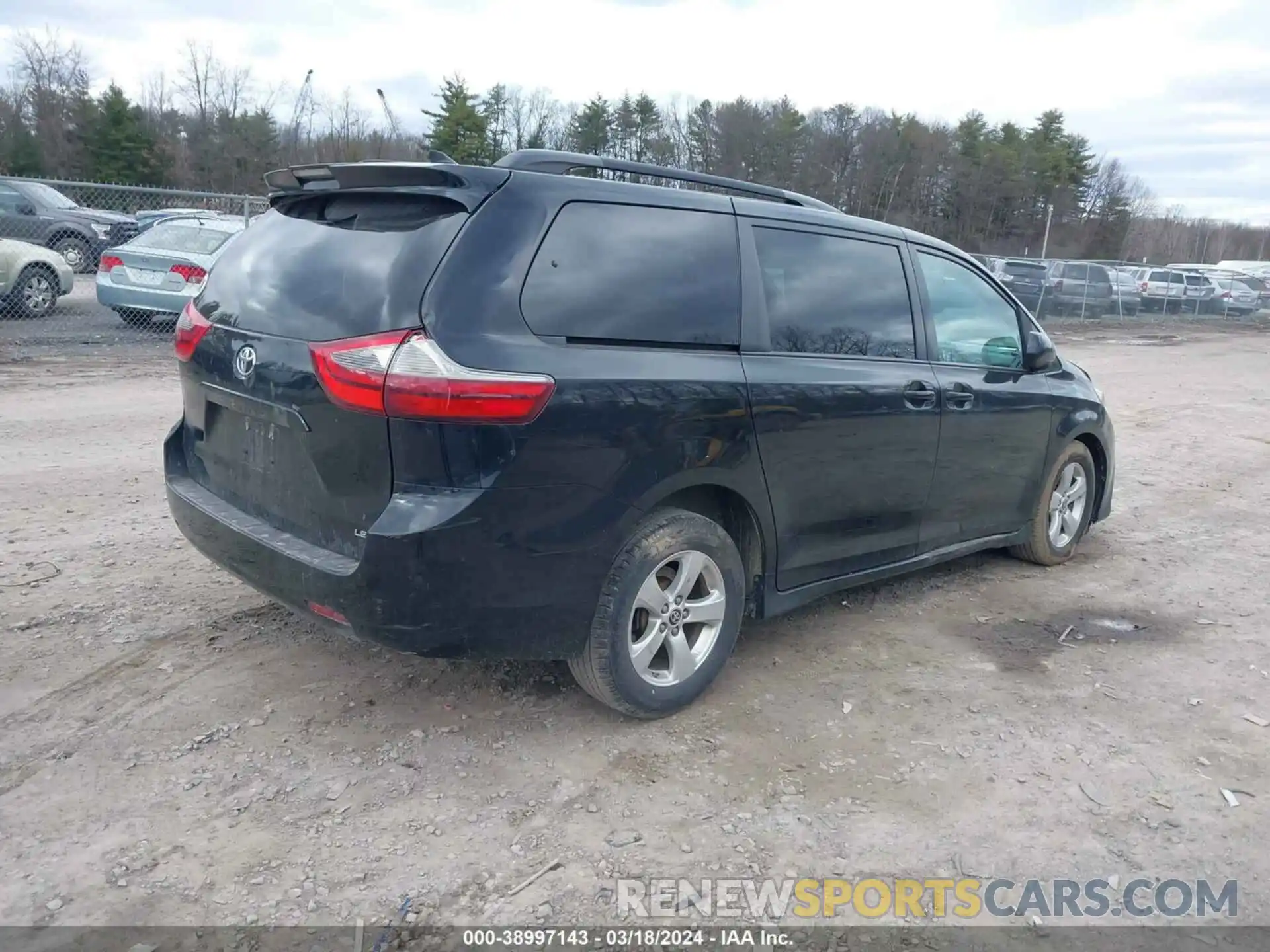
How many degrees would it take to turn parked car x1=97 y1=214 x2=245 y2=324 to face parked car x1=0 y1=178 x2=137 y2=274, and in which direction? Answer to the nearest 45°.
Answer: approximately 45° to its left

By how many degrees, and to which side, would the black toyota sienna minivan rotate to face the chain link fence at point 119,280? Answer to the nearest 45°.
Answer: approximately 90° to its left

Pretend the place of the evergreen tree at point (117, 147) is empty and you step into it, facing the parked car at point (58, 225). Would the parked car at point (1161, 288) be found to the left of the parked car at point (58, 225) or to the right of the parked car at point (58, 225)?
left

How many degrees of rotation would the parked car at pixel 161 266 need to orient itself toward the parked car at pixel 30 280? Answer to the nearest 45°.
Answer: approximately 90° to its left

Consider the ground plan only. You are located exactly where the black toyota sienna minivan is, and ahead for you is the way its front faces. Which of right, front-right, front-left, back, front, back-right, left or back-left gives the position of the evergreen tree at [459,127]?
front-left

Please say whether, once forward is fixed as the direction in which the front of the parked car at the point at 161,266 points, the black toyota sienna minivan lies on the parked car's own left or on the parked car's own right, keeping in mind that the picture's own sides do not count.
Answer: on the parked car's own right

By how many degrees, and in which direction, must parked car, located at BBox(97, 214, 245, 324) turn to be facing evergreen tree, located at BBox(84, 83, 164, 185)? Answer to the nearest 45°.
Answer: approximately 45° to its left

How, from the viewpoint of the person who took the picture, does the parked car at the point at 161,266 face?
facing away from the viewer and to the right of the viewer

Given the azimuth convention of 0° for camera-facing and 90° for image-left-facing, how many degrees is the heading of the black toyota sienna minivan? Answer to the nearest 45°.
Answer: approximately 225°

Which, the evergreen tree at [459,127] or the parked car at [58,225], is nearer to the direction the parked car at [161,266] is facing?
the evergreen tree

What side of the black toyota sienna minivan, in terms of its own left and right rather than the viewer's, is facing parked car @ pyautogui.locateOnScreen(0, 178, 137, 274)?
left

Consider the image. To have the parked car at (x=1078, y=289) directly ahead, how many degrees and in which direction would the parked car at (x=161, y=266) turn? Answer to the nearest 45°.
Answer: approximately 45° to its right

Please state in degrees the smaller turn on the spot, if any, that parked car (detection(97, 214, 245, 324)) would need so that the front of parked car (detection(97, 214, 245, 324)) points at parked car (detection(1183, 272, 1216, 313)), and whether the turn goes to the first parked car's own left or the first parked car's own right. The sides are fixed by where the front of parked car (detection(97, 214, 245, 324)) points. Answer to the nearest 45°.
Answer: approximately 45° to the first parked car's own right
